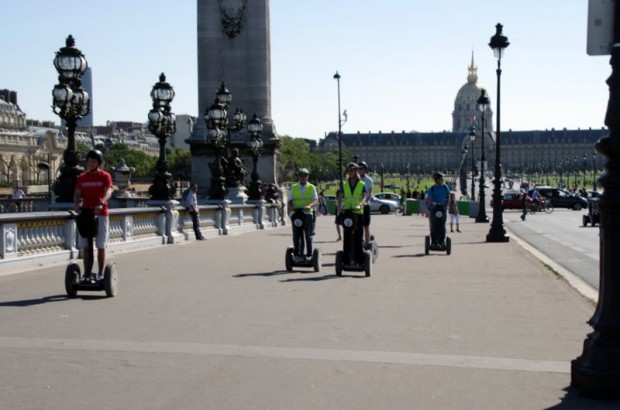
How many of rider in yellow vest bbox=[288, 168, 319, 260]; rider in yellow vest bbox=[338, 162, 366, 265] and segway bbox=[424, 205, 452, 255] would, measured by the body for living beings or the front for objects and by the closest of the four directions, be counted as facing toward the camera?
3

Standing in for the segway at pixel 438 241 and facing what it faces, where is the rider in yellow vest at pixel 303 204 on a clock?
The rider in yellow vest is roughly at 1 o'clock from the segway.

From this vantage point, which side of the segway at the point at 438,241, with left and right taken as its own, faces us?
front

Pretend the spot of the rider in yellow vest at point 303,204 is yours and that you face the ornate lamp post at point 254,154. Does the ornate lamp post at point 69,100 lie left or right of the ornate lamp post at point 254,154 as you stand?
left

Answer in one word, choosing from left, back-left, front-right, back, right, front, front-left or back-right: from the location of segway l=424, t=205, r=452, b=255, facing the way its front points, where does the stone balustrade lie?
right

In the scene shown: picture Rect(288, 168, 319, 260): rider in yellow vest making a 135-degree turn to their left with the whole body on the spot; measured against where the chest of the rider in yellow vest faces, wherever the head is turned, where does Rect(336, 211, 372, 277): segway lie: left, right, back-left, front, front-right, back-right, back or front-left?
right

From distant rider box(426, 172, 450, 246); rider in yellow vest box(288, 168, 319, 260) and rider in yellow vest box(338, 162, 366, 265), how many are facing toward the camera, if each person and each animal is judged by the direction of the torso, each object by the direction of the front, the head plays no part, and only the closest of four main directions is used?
3

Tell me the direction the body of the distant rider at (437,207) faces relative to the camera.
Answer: toward the camera

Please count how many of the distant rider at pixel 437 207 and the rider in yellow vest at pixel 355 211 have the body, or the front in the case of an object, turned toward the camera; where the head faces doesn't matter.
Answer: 2

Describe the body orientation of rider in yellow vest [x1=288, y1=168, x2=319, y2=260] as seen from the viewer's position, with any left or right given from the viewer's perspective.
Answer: facing the viewer

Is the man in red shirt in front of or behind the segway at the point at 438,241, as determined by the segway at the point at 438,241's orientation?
in front

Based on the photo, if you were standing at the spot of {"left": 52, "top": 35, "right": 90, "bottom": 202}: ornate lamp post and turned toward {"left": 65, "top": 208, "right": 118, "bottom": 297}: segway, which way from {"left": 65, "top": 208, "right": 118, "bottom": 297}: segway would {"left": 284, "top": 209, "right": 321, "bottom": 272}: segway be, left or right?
left
